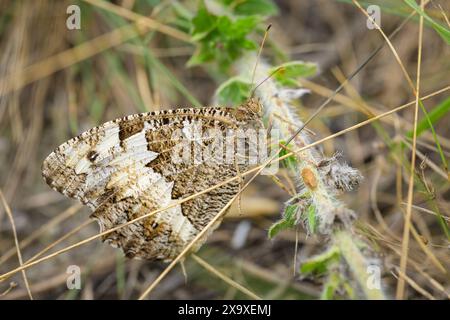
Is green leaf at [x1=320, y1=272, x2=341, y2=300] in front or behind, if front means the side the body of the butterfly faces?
in front

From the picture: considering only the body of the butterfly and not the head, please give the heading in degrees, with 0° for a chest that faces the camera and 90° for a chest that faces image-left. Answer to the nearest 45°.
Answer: approximately 270°
